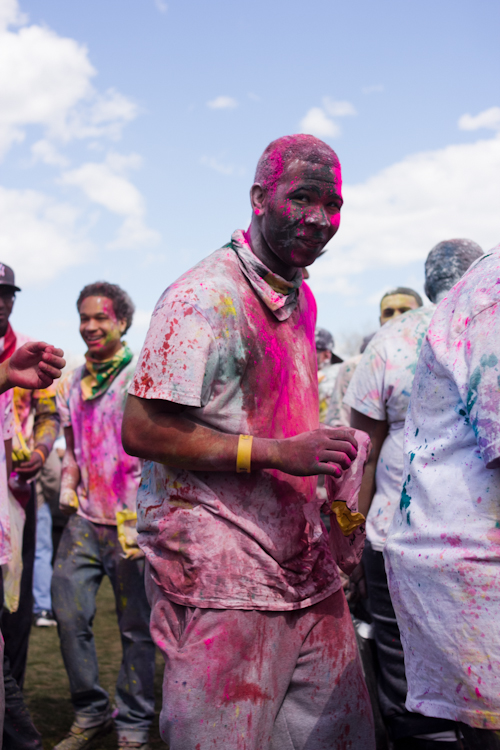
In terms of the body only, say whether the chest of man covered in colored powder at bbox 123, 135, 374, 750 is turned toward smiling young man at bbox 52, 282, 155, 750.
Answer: no

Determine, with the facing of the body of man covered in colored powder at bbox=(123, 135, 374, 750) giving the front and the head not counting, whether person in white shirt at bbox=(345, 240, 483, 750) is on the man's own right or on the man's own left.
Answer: on the man's own left

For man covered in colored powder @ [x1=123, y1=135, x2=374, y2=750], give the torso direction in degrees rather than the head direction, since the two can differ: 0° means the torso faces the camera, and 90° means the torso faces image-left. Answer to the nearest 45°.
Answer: approximately 315°

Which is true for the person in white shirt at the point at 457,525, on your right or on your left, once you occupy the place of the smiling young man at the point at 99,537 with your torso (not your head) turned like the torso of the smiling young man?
on your left

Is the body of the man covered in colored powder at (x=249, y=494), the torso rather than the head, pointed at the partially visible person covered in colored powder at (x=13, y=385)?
no

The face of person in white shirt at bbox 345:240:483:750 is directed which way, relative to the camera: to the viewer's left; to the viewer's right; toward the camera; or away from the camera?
away from the camera

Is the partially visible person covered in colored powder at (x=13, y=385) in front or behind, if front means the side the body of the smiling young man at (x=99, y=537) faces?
in front

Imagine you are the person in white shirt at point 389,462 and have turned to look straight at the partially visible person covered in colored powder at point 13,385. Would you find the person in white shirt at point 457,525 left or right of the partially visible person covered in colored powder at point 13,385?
left

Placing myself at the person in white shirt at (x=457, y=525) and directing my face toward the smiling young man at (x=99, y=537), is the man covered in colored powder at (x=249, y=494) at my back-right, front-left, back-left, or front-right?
front-left

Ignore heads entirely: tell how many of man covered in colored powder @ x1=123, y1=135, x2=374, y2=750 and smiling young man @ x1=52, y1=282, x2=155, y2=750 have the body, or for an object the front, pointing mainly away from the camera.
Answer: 0

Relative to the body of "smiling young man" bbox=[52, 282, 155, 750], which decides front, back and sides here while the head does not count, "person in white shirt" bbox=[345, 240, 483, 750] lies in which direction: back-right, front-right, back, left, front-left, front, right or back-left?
left

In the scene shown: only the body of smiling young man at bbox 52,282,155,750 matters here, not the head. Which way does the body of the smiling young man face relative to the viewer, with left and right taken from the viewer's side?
facing the viewer and to the left of the viewer
